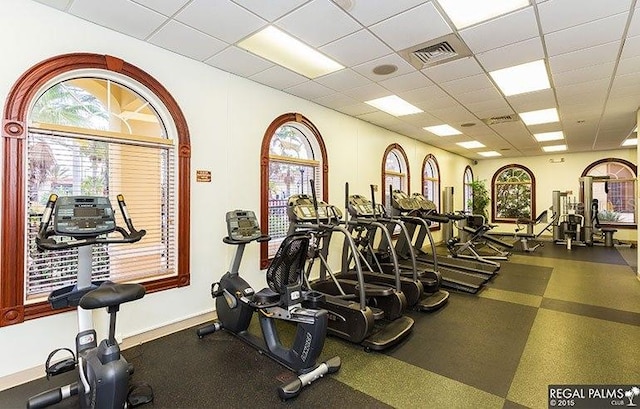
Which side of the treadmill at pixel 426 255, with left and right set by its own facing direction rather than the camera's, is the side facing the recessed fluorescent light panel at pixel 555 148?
right

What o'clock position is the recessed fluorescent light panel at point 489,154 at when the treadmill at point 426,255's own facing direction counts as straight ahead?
The recessed fluorescent light panel is roughly at 2 o'clock from the treadmill.

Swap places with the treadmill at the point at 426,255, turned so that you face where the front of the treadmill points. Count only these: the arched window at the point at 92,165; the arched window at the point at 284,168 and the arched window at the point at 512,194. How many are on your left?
2

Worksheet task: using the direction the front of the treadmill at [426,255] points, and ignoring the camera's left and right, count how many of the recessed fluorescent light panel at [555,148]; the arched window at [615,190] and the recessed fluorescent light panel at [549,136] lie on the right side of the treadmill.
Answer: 3

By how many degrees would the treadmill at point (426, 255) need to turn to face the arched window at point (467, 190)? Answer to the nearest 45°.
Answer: approximately 45° to its right

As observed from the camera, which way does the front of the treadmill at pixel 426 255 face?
facing away from the viewer and to the left of the viewer

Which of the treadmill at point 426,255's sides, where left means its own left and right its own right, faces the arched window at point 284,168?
left

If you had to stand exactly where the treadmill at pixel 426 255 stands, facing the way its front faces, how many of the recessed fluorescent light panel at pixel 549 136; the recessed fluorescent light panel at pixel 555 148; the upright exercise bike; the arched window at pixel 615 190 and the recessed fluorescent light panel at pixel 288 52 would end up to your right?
3

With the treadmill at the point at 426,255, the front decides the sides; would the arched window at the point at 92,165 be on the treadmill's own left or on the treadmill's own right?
on the treadmill's own left

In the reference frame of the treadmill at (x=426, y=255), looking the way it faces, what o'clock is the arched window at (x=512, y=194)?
The arched window is roughly at 2 o'clock from the treadmill.

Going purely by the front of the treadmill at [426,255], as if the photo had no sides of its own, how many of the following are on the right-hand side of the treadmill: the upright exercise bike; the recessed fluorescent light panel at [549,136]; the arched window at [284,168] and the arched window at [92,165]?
1

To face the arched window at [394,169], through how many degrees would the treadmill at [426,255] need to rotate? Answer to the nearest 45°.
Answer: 0° — it already faces it

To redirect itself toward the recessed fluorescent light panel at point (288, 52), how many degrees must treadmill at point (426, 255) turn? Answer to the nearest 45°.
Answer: approximately 90° to its left

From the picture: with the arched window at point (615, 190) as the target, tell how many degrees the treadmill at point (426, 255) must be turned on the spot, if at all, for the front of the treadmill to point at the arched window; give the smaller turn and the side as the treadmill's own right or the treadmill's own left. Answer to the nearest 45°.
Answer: approximately 90° to the treadmill's own right

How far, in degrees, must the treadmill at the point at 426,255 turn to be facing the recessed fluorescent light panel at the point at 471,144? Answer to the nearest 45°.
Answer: approximately 45° to its right

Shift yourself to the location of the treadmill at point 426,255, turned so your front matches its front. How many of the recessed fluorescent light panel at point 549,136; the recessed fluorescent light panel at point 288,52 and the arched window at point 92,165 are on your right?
1

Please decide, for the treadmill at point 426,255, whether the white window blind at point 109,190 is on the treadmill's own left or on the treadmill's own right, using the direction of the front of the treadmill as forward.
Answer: on the treadmill's own left
